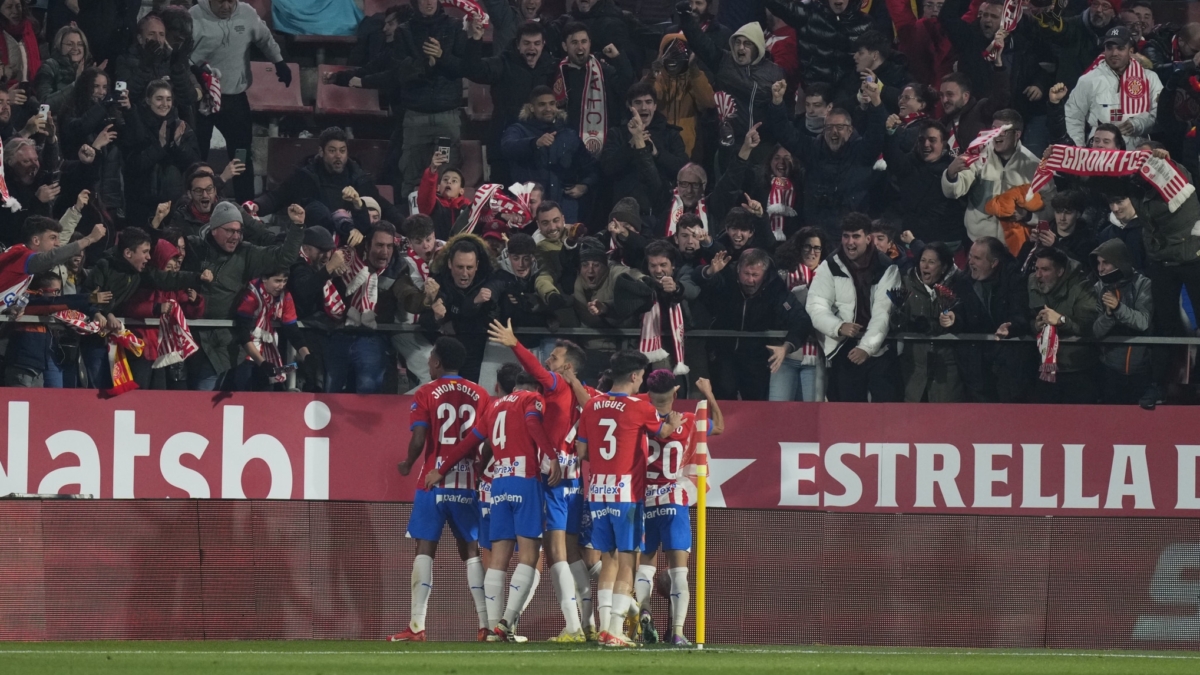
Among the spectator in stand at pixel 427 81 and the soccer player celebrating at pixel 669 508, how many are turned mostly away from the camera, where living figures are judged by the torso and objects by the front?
1

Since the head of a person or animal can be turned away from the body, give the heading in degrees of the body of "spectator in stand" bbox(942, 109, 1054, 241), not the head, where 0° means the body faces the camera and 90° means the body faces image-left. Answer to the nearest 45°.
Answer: approximately 45°

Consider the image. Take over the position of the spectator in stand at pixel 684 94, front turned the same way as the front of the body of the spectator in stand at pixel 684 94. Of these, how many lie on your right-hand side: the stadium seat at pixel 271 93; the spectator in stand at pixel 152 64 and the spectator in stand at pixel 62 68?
3

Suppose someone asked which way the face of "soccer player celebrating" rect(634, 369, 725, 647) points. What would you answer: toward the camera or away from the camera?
away from the camera

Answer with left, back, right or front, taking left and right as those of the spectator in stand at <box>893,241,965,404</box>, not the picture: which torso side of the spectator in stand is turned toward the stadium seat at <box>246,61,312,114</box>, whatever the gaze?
right

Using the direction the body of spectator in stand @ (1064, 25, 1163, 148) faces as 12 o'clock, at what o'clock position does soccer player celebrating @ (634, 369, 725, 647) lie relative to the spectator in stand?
The soccer player celebrating is roughly at 1 o'clock from the spectator in stand.
